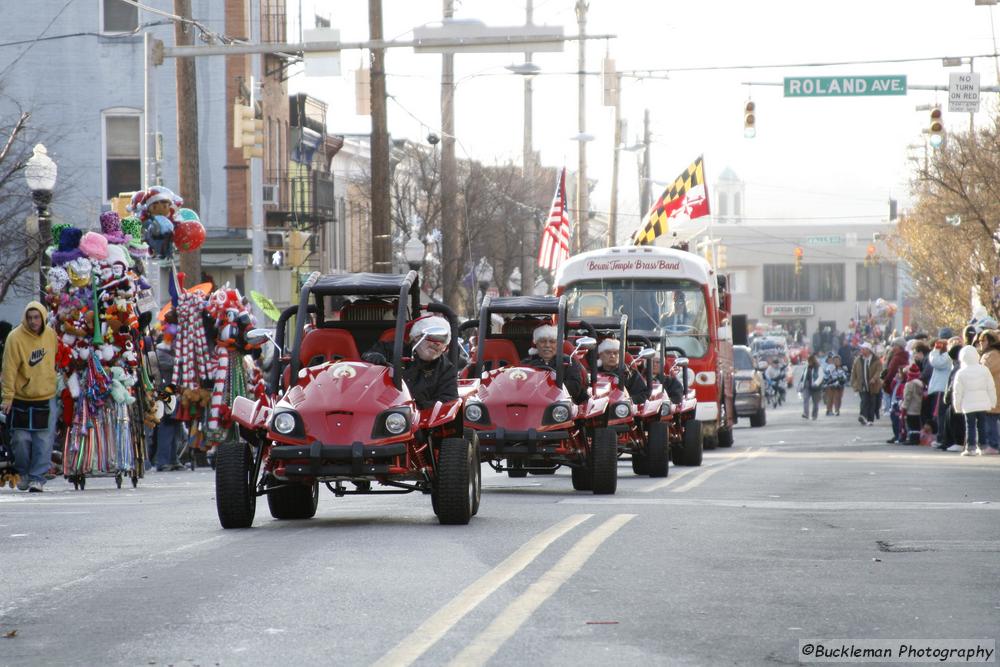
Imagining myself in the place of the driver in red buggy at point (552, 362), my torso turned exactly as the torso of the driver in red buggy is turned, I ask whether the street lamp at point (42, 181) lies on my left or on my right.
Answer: on my right

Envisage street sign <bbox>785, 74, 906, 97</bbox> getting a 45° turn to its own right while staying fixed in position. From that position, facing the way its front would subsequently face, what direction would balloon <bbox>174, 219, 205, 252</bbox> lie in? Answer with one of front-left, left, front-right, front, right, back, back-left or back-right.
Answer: front

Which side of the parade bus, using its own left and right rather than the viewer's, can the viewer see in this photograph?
front

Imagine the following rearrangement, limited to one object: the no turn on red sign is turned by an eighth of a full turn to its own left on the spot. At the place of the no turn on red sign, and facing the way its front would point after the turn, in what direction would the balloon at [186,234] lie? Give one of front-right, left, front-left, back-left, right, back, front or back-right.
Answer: right

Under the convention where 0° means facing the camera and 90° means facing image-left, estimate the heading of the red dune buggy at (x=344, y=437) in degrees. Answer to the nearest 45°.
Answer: approximately 0°

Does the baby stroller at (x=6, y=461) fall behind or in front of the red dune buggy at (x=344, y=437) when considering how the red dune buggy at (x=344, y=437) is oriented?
behind

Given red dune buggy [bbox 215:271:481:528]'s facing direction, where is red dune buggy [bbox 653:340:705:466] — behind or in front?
behind

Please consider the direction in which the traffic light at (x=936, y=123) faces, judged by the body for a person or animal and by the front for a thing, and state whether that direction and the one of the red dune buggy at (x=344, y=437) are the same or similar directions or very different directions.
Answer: same or similar directions

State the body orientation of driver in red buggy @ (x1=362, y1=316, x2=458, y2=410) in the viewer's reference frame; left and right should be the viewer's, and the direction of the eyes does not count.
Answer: facing the viewer

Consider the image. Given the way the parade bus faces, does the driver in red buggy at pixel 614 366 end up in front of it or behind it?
in front

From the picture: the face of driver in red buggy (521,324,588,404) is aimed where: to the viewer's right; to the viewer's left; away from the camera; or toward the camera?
toward the camera

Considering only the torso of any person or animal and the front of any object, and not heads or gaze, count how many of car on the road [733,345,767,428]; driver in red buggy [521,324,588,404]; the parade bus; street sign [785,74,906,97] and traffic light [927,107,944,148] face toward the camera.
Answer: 5

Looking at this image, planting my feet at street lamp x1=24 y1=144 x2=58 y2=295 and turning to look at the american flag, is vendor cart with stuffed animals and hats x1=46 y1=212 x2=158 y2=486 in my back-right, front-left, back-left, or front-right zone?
back-right
